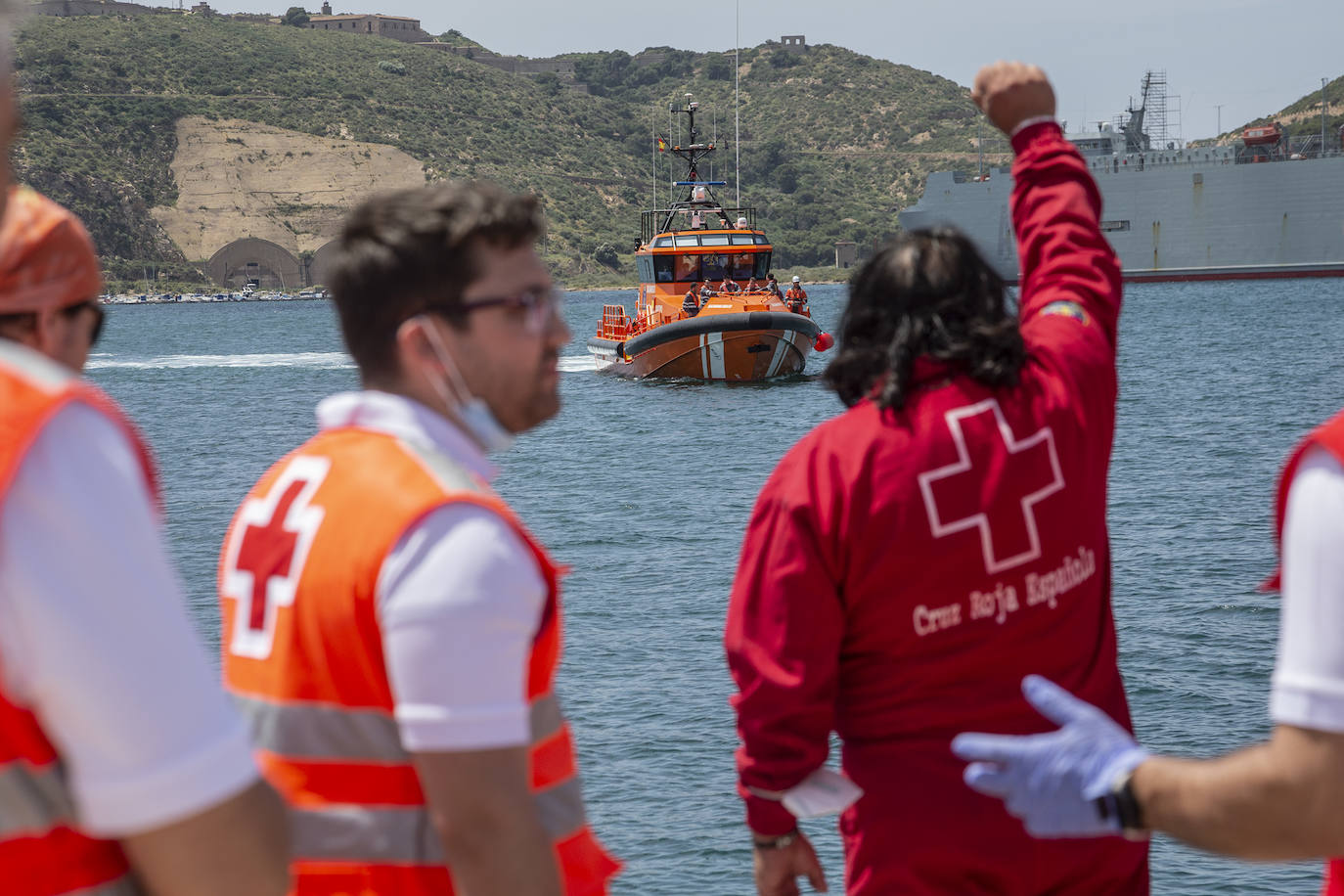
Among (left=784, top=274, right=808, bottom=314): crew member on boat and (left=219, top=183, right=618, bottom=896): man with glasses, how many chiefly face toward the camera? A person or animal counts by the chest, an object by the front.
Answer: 1

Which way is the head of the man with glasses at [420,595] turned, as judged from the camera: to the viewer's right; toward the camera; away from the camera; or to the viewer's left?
to the viewer's right

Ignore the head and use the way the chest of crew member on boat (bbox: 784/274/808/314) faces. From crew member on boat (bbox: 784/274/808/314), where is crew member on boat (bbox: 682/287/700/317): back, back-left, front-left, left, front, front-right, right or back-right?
front-right

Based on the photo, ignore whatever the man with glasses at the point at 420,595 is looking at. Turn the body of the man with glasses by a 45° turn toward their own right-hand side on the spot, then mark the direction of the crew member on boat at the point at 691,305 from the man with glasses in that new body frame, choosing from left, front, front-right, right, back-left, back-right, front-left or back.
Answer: left

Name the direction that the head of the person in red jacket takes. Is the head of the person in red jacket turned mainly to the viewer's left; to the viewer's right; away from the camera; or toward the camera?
away from the camera

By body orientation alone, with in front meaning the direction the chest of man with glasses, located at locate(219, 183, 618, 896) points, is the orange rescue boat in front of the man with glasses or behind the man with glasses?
in front

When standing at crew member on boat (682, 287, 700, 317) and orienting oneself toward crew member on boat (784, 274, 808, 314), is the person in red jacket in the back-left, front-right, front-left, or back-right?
back-right

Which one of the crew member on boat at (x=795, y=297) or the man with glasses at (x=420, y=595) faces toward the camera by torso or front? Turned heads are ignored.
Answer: the crew member on boat

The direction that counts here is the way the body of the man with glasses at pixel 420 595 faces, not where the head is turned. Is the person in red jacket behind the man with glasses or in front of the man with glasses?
in front

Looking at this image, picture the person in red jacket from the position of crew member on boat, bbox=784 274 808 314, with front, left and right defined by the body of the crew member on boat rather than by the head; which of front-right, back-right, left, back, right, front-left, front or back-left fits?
front

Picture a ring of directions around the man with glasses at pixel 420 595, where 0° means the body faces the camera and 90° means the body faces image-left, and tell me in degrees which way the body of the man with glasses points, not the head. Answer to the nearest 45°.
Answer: approximately 225°

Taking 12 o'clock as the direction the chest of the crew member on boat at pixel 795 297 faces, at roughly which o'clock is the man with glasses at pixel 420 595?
The man with glasses is roughly at 12 o'clock from the crew member on boat.

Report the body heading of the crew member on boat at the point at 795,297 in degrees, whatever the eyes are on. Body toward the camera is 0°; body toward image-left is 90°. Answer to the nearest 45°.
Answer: approximately 0°
